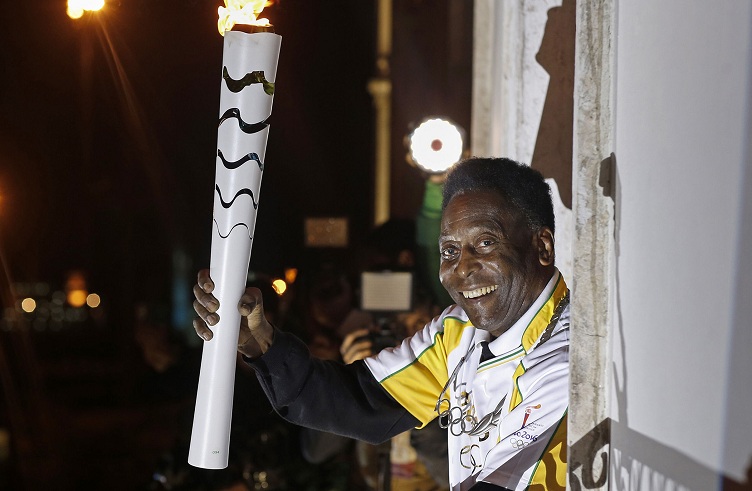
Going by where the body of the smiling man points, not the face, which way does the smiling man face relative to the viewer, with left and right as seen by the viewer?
facing the viewer and to the left of the viewer

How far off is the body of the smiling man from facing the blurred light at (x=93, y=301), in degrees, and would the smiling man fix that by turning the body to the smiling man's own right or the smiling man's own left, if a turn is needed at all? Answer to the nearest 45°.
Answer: approximately 90° to the smiling man's own right

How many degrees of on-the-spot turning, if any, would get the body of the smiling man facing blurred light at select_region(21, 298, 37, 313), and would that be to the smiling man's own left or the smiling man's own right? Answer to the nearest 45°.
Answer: approximately 90° to the smiling man's own right
